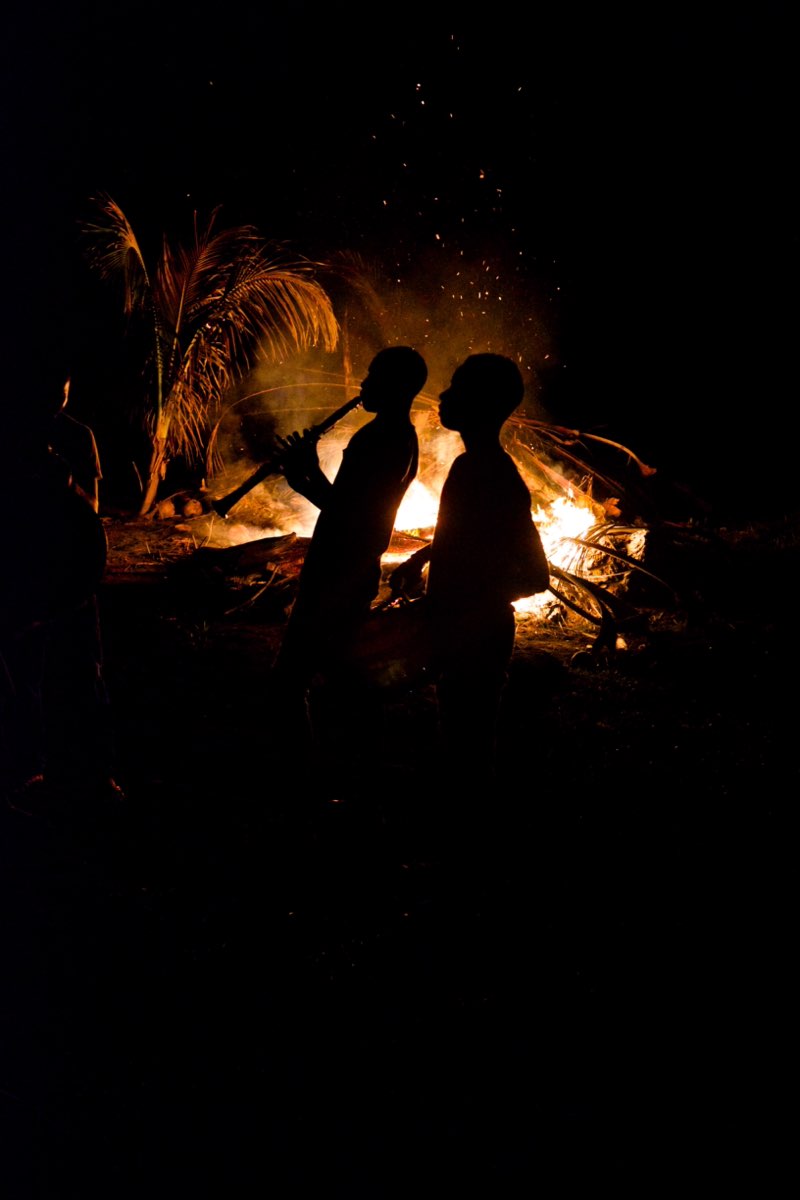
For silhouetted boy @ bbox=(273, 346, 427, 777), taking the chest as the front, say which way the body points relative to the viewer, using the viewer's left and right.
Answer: facing to the left of the viewer

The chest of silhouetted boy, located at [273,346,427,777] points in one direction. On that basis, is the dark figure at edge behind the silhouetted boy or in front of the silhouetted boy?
in front

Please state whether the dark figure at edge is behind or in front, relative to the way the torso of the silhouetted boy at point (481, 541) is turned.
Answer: in front

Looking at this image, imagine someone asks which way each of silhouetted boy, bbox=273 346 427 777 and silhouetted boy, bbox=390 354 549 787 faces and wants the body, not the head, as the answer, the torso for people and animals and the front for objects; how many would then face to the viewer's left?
2

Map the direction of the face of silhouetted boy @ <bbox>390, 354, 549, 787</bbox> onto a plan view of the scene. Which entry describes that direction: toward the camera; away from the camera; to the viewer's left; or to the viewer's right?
to the viewer's left

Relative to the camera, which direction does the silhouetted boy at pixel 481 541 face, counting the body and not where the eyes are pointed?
to the viewer's left
